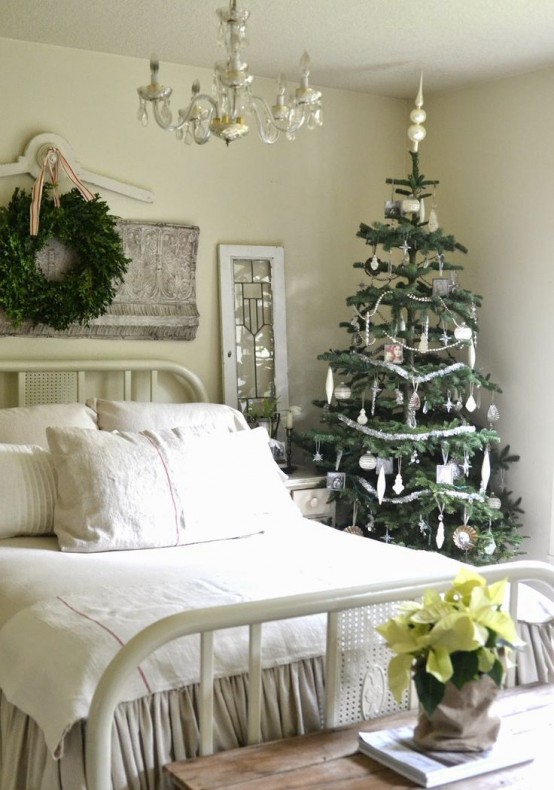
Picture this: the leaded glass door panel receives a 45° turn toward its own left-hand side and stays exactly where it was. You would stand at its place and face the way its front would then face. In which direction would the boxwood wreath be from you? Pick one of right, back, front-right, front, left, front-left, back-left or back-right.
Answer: right

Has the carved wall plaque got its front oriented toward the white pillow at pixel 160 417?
yes

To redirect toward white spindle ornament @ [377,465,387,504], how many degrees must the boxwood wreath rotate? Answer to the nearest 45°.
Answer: approximately 90° to its left

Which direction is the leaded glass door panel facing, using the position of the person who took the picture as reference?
facing the viewer

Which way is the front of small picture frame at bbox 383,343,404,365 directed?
toward the camera

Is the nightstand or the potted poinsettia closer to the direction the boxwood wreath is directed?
the potted poinsettia

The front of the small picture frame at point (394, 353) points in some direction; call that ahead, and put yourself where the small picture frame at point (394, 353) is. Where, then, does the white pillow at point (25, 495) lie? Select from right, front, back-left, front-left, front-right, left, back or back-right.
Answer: front-right

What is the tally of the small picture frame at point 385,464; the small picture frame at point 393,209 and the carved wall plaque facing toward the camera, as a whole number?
3

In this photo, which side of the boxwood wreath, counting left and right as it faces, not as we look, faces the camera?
front

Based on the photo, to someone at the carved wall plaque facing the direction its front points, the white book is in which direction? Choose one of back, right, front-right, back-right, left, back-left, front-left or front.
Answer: front
